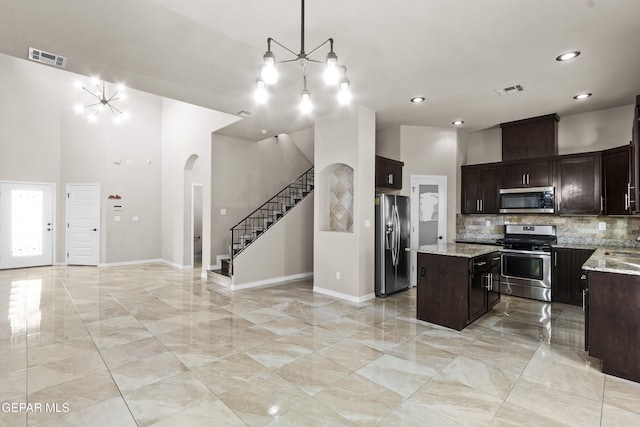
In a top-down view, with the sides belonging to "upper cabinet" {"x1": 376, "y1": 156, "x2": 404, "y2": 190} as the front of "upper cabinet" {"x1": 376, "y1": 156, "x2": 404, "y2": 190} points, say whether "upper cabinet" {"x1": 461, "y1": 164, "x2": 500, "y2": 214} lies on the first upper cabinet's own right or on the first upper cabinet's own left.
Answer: on the first upper cabinet's own left

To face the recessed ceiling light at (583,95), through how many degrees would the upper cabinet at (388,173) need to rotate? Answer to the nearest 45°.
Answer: approximately 45° to its left

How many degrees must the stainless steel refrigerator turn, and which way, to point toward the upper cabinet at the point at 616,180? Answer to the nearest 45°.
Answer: approximately 45° to its left

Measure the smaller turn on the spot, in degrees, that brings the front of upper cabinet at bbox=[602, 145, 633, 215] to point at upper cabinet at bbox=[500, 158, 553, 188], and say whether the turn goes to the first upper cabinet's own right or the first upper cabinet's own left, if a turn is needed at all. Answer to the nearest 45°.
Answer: approximately 45° to the first upper cabinet's own right

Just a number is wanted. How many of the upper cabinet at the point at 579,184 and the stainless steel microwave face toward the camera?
2

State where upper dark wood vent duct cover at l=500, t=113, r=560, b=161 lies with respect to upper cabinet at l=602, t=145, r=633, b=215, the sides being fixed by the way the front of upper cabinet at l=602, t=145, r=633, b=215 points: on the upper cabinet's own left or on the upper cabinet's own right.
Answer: on the upper cabinet's own right

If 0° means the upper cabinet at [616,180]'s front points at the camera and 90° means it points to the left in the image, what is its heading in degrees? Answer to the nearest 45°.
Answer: approximately 45°

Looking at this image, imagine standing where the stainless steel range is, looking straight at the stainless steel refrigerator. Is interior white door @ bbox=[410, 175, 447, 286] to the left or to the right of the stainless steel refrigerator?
right
